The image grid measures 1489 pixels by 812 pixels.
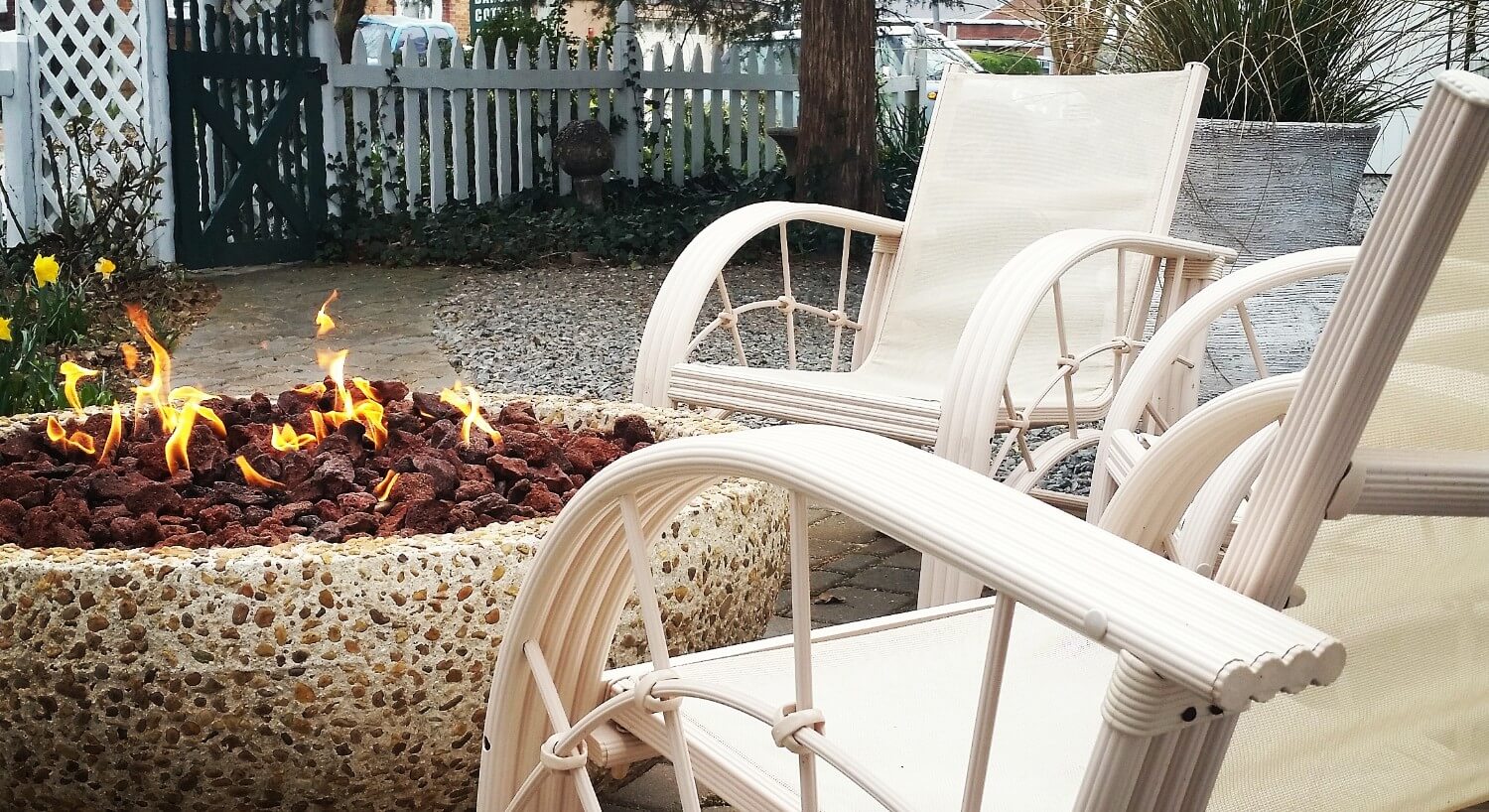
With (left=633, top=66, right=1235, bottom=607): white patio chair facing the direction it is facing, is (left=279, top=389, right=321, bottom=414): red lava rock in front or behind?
in front

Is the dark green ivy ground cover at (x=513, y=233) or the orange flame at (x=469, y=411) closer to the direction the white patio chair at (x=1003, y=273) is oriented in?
the orange flame

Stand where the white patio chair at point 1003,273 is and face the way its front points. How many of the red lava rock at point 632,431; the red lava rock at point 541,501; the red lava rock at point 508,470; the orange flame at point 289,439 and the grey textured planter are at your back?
1

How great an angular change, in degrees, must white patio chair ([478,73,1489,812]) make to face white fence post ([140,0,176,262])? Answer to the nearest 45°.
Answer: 0° — it already faces it

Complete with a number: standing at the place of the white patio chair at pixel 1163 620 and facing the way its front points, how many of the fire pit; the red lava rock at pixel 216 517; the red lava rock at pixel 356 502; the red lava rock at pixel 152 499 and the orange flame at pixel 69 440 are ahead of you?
5

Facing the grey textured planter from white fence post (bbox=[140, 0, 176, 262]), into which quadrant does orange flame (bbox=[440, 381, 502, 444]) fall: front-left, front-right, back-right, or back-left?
front-right

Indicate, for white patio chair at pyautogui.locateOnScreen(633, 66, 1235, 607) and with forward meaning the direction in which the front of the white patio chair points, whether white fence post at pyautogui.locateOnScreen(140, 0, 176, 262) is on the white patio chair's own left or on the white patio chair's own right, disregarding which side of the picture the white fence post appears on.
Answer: on the white patio chair's own right

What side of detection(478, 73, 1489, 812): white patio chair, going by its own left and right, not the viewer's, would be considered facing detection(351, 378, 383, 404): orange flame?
front

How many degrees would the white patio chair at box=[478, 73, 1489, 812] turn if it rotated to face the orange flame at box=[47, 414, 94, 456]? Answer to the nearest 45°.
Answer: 0° — it already faces it

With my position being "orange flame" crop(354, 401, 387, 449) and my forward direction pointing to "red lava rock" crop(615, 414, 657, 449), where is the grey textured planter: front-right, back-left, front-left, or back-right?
front-left

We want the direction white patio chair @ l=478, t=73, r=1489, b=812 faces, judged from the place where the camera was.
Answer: facing away from the viewer and to the left of the viewer

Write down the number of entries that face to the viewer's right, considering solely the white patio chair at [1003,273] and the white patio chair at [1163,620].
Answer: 0

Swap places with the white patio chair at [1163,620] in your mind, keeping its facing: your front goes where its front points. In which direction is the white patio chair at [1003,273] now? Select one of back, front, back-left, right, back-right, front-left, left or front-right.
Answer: front-right

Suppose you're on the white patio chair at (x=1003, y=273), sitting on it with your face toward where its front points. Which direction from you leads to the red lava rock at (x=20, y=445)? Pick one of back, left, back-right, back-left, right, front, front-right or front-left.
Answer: front

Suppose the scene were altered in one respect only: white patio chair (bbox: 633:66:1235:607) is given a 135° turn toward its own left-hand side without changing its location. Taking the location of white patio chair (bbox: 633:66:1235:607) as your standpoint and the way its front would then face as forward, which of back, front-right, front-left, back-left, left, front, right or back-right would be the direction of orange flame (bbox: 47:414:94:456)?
back-right

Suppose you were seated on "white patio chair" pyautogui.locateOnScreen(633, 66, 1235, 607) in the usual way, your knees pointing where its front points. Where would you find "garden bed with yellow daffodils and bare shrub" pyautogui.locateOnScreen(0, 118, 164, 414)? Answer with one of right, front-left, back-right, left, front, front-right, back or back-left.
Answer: right

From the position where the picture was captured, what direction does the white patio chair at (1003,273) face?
facing the viewer and to the left of the viewer

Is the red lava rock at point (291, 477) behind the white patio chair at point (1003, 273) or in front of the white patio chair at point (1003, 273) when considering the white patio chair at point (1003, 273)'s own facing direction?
in front

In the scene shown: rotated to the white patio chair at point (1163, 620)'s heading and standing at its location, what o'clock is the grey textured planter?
The grey textured planter is roughly at 2 o'clock from the white patio chair.

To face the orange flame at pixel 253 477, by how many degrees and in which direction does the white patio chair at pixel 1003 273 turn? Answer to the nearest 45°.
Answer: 0° — it already faces it

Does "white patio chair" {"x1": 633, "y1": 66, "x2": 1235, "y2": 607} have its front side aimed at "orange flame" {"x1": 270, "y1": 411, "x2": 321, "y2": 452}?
yes

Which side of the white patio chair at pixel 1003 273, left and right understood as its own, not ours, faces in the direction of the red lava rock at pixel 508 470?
front
